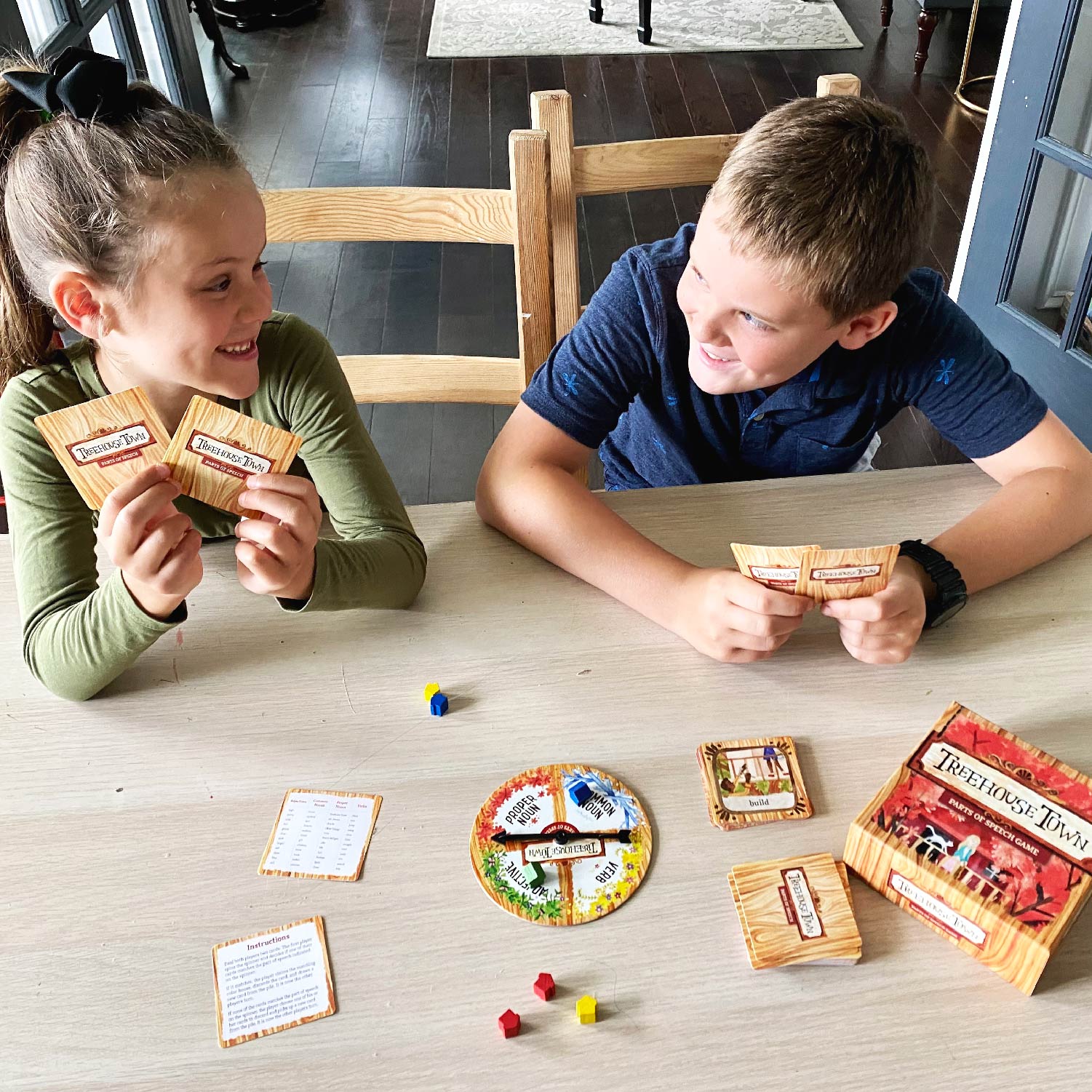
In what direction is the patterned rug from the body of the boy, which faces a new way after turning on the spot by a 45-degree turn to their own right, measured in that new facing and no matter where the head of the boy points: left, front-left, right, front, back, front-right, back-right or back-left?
back-right

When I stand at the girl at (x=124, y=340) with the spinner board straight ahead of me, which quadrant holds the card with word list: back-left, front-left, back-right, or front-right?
front-right

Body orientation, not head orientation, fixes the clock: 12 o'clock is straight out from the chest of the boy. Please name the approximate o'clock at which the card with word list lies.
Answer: The card with word list is roughly at 1 o'clock from the boy.

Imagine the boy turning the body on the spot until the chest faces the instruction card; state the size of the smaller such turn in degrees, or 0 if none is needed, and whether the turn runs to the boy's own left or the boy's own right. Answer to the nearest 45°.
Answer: approximately 45° to the boy's own right

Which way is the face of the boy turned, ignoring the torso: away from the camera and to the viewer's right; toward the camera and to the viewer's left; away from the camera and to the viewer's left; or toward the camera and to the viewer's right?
toward the camera and to the viewer's left

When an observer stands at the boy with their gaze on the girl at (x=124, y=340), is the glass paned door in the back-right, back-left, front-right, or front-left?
back-right

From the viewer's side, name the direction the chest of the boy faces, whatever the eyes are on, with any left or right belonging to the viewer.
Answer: facing the viewer

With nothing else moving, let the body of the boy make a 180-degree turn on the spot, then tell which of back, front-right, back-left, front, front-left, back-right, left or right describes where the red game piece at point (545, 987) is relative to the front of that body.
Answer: back
